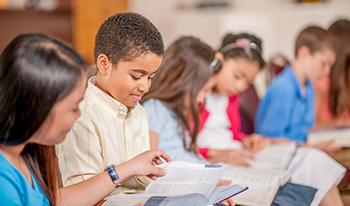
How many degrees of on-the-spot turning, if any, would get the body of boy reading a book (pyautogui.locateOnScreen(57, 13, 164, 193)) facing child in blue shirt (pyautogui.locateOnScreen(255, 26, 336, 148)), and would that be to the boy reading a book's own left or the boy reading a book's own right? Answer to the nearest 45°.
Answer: approximately 90° to the boy reading a book's own left

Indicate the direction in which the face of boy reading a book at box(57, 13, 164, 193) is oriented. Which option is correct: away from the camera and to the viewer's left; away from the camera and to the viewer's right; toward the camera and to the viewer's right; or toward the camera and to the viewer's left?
toward the camera and to the viewer's right

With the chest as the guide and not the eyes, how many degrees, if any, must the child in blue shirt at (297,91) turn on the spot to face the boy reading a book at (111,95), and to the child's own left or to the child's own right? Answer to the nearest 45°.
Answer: approximately 45° to the child's own right

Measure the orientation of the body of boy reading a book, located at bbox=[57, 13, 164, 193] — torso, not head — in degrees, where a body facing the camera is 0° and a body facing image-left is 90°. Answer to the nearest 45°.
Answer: approximately 315°
